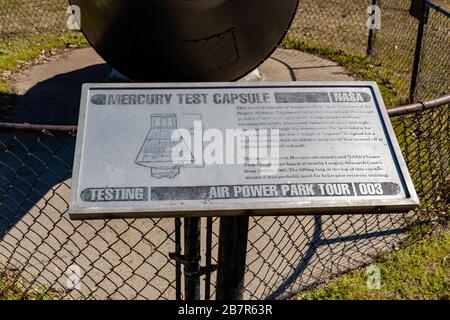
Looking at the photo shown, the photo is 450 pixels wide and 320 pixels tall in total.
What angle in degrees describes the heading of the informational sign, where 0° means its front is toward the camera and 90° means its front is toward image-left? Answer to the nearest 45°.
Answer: approximately 0°

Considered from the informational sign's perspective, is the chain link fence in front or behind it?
behind
